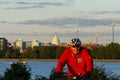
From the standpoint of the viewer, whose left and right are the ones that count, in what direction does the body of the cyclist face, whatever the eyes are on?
facing the viewer
